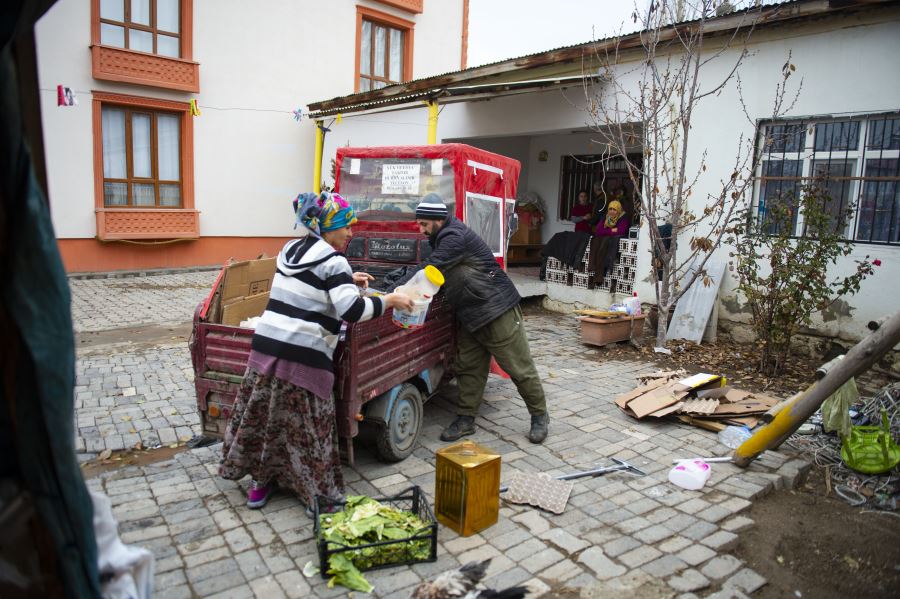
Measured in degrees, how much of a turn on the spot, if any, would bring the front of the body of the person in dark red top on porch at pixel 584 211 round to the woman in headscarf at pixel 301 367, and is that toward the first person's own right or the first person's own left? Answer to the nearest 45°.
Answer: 0° — they already face them

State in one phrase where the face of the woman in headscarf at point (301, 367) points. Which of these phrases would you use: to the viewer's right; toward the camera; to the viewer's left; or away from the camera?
to the viewer's right

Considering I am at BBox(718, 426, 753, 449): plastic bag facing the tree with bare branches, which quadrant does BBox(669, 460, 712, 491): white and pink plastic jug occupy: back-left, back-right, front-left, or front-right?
back-left

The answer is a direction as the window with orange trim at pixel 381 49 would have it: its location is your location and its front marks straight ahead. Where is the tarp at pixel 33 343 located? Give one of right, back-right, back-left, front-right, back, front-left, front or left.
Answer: front-right

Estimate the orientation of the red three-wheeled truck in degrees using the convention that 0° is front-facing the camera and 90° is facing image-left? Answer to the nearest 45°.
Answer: approximately 225°

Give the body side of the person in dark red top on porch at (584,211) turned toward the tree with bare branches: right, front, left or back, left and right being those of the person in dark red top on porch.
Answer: front

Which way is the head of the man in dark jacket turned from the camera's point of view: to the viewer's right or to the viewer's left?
to the viewer's left

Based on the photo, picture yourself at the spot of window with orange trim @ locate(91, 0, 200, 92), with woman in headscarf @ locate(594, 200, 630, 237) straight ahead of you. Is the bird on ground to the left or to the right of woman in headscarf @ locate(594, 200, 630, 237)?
right

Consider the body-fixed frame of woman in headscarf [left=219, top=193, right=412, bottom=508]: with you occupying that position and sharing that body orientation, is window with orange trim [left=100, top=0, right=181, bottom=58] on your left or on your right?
on your left

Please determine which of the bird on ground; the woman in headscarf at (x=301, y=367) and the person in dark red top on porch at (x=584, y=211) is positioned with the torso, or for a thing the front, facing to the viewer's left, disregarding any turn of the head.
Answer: the bird on ground

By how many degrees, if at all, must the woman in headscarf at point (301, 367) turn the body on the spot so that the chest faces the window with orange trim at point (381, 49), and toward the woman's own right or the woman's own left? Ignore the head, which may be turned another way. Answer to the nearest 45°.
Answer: approximately 45° to the woman's own left

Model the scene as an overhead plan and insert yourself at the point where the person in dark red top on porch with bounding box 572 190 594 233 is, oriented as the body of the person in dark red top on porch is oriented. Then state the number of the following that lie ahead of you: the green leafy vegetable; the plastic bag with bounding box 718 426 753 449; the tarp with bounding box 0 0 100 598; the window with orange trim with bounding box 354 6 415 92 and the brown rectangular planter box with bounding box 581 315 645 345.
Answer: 4
